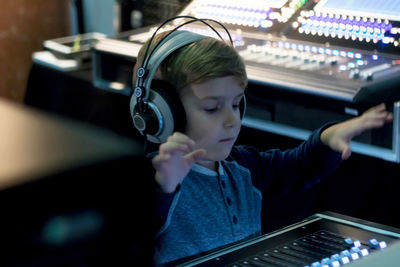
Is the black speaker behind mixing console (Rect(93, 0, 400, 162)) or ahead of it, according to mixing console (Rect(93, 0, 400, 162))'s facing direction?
ahead

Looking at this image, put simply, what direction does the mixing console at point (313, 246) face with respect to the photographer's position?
facing away from the viewer and to the left of the viewer

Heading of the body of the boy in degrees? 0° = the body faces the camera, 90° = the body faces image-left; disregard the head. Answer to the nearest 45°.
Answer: approximately 315°

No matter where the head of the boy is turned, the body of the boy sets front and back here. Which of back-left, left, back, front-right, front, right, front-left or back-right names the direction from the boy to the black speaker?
front-right

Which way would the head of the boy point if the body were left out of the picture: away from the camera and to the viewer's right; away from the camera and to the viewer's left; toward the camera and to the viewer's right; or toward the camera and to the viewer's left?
toward the camera and to the viewer's right

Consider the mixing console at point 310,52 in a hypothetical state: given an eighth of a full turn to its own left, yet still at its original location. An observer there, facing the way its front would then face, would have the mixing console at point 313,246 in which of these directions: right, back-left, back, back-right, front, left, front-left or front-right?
front

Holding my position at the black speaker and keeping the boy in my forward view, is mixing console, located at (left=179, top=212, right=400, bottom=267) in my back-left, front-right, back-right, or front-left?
front-right

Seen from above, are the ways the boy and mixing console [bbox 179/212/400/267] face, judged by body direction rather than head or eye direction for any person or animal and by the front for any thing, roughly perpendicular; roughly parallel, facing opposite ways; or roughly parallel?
roughly parallel, facing opposite ways

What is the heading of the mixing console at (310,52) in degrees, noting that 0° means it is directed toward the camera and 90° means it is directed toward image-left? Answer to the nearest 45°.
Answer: approximately 45°
